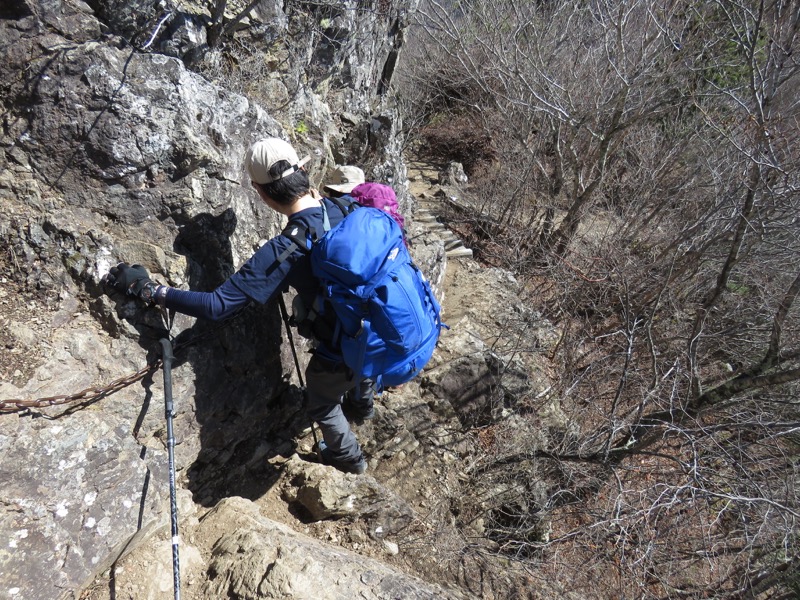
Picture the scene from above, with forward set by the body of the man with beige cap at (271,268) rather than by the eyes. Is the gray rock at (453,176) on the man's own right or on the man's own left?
on the man's own right

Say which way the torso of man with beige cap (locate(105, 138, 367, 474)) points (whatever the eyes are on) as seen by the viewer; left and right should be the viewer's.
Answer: facing away from the viewer and to the left of the viewer

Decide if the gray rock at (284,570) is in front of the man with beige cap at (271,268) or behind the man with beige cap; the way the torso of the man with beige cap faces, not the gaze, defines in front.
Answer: behind
